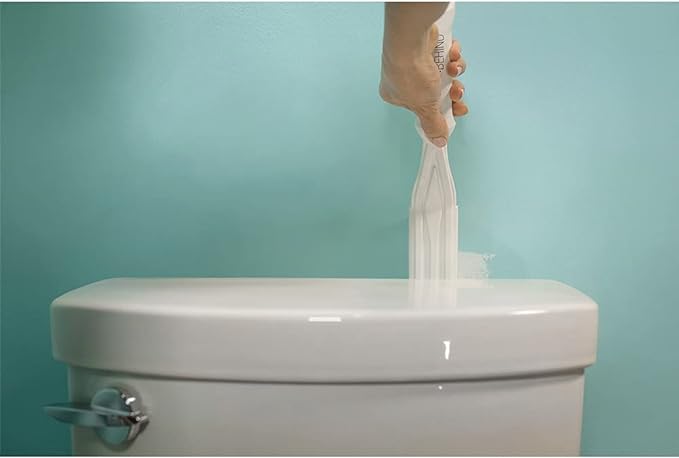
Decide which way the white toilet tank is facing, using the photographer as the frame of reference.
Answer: facing the viewer
